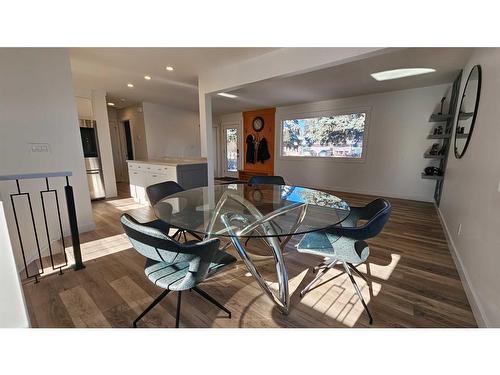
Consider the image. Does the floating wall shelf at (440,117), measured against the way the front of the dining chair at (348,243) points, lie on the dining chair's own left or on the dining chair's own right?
on the dining chair's own right

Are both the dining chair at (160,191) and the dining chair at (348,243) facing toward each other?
yes

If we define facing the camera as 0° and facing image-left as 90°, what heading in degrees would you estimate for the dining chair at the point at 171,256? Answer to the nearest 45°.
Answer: approximately 225°

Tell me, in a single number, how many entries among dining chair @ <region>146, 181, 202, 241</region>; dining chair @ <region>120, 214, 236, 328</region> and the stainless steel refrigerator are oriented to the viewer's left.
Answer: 0

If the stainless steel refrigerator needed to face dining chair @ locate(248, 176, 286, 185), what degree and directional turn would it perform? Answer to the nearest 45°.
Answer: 0° — it already faces it

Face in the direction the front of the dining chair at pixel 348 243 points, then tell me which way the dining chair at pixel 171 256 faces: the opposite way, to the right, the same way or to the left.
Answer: to the right

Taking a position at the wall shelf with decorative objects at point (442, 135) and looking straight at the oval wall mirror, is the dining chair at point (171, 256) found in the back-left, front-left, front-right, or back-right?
front-right

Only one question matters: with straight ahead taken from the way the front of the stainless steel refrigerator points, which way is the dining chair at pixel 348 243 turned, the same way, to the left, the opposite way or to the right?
the opposite way

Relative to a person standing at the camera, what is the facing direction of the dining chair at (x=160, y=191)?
facing the viewer and to the right of the viewer

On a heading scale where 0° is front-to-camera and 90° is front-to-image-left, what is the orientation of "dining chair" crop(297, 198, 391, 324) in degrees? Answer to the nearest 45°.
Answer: approximately 90°

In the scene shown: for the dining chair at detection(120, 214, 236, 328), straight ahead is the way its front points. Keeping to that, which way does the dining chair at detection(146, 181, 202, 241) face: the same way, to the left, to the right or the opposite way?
to the right

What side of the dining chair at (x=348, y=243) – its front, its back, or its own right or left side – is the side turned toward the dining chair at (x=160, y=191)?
front

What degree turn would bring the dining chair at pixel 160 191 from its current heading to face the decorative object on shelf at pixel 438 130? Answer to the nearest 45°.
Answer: approximately 45° to its left

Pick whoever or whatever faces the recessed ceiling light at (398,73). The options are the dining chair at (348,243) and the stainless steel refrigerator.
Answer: the stainless steel refrigerator

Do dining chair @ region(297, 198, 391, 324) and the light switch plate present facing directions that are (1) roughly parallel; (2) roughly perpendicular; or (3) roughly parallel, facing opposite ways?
roughly parallel, facing opposite ways

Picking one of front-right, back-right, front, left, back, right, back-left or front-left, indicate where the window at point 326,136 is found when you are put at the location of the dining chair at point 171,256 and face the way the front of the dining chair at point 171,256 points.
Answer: front

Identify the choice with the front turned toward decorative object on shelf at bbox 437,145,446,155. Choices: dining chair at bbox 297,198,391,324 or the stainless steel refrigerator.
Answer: the stainless steel refrigerator

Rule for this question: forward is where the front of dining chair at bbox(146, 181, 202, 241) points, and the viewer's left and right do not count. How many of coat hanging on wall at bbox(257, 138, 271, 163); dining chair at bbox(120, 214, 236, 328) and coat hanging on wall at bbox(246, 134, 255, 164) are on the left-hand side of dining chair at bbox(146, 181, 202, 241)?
2

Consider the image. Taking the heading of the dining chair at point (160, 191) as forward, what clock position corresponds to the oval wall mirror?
The oval wall mirror is roughly at 11 o'clock from the dining chair.
